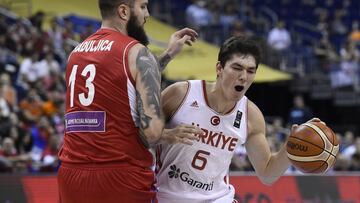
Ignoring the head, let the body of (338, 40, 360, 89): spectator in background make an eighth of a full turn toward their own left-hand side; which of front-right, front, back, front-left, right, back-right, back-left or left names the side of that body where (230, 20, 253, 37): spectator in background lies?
back-right

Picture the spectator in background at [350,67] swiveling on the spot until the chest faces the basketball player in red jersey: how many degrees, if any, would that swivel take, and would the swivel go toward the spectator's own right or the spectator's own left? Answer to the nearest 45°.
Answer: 0° — they already face them

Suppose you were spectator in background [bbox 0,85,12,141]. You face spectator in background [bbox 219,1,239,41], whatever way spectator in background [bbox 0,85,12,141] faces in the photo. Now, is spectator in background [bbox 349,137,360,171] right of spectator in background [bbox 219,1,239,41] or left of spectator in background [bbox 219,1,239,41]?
right

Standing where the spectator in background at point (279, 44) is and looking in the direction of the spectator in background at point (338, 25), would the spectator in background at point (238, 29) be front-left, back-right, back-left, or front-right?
back-left

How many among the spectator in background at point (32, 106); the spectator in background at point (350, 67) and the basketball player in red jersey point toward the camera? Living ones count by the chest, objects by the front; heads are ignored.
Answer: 2

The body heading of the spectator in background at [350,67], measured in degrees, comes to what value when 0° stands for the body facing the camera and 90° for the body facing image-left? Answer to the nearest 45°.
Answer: approximately 0°

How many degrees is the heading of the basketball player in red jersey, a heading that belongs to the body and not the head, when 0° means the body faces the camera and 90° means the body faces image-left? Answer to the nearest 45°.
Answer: approximately 225°
